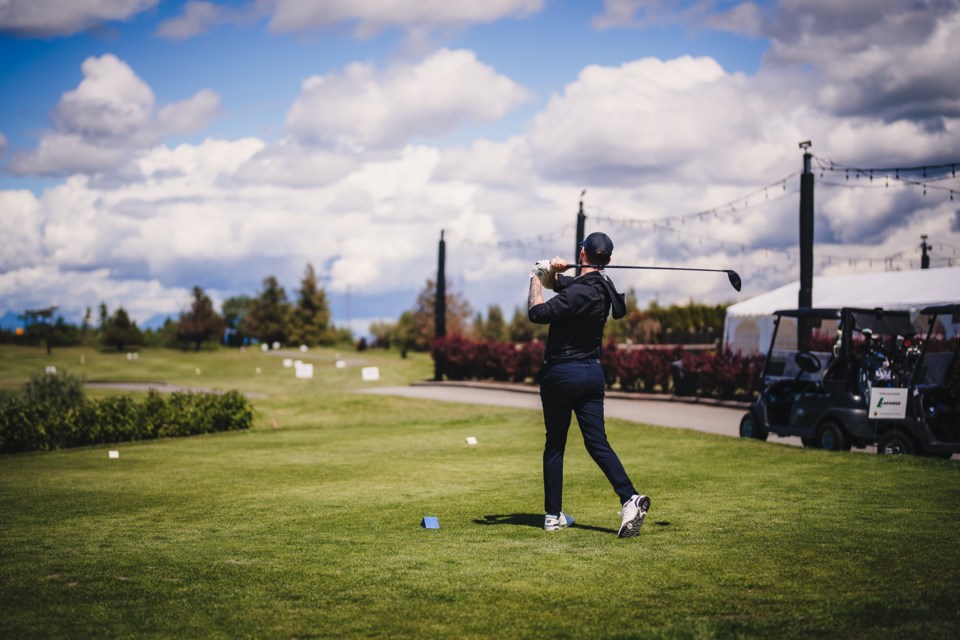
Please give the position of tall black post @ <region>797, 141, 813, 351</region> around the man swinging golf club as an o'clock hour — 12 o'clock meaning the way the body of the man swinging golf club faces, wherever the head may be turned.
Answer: The tall black post is roughly at 2 o'clock from the man swinging golf club.

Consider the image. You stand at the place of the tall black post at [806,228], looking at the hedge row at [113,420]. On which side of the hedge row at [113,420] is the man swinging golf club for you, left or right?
left

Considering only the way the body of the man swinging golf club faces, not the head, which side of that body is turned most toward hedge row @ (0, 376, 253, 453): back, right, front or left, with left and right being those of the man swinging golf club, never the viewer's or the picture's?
front

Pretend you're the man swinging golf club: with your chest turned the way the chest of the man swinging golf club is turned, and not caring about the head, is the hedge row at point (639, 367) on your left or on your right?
on your right

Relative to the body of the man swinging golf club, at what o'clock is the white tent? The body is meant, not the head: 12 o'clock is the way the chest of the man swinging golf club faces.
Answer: The white tent is roughly at 2 o'clock from the man swinging golf club.

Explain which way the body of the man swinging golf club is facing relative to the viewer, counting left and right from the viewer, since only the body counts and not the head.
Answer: facing away from the viewer and to the left of the viewer

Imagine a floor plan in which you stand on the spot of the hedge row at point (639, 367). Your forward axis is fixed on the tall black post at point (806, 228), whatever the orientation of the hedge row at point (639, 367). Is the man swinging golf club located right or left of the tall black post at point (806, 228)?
right

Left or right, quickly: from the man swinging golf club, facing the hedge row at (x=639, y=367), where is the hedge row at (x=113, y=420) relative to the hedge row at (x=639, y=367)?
left

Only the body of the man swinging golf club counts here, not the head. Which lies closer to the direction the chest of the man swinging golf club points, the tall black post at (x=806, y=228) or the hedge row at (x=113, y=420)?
the hedge row
